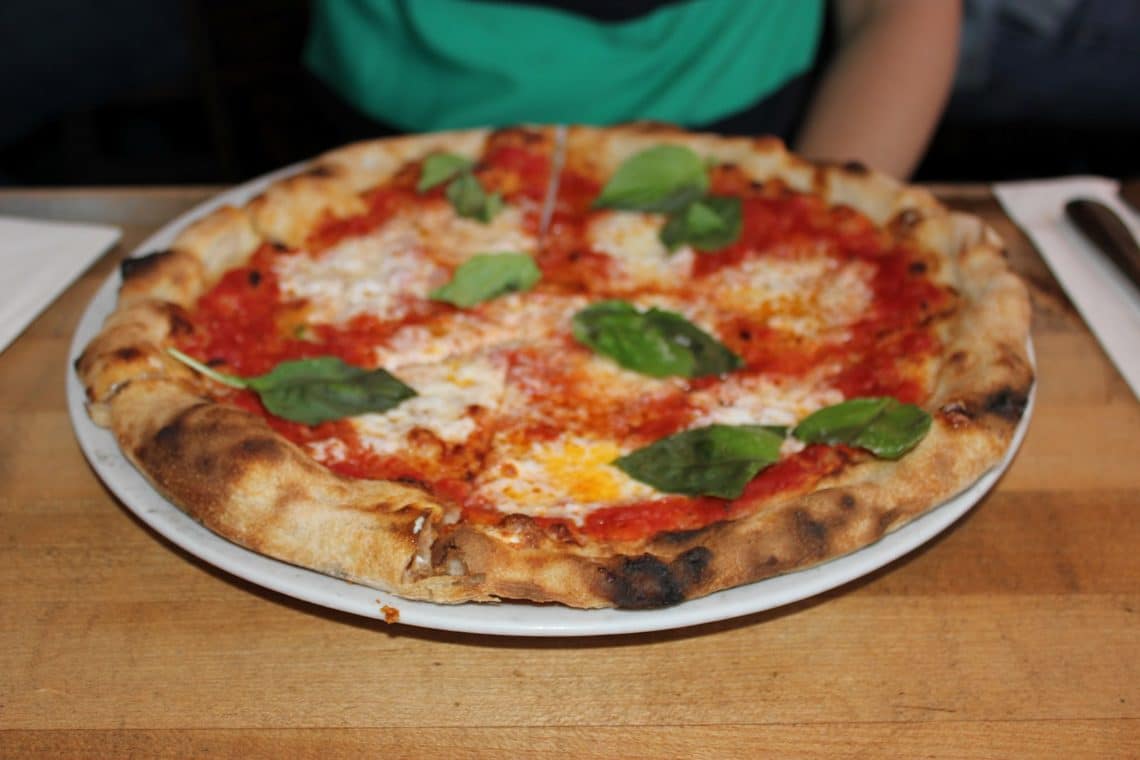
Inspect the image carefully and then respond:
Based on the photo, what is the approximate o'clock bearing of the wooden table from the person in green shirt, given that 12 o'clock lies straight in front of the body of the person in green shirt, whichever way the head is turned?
The wooden table is roughly at 12 o'clock from the person in green shirt.

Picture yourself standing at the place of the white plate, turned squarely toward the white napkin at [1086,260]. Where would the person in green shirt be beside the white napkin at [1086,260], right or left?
left

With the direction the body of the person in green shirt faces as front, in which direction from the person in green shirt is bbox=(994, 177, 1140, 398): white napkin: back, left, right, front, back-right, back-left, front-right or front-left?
front-left

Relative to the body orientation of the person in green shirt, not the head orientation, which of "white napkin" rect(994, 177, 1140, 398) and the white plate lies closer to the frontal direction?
the white plate

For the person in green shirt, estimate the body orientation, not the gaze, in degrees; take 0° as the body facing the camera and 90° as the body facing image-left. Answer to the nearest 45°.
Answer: approximately 0°

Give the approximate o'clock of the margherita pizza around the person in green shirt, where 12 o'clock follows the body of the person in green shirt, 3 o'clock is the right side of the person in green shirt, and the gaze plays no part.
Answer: The margherita pizza is roughly at 12 o'clock from the person in green shirt.

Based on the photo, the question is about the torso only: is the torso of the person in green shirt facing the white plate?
yes
